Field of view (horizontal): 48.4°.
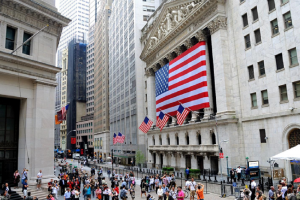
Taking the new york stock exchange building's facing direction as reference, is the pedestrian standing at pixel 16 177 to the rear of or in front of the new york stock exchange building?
in front

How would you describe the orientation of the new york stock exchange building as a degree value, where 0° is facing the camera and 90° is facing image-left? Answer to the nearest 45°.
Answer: approximately 45°
